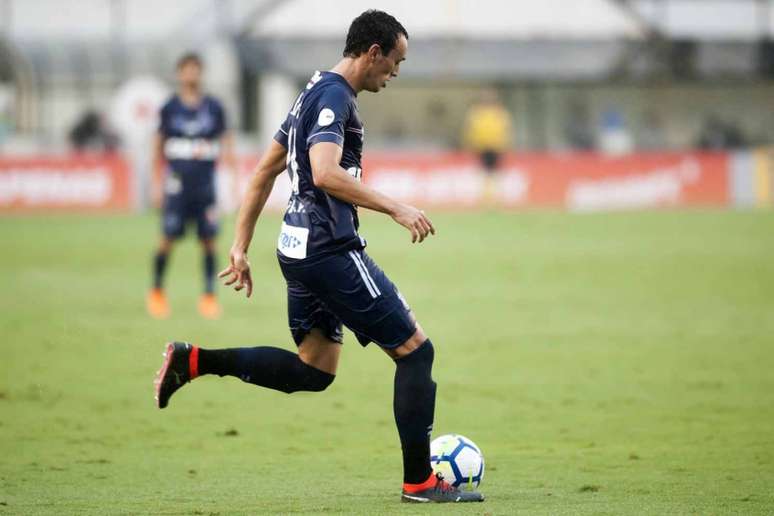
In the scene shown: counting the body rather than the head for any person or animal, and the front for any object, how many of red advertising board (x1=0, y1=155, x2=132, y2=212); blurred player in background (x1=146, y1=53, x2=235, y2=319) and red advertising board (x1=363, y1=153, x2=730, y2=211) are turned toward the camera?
3

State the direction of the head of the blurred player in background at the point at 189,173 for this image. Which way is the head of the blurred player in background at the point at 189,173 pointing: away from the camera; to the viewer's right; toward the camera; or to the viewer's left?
toward the camera

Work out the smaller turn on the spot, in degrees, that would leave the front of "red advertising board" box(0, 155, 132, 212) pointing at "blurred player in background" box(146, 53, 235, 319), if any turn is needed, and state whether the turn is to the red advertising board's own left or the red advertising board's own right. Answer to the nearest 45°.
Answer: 0° — it already faces them

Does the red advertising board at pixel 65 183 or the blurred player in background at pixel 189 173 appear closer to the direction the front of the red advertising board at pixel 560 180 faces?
the blurred player in background

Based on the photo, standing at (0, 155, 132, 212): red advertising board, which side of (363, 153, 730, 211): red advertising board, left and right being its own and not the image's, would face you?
right

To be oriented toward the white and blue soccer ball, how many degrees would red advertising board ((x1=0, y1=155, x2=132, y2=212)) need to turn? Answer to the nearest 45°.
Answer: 0° — it already faces it

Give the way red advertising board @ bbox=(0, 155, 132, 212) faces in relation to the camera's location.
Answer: facing the viewer

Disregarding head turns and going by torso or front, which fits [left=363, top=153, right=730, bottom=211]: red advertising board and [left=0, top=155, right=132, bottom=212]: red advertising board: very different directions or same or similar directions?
same or similar directions

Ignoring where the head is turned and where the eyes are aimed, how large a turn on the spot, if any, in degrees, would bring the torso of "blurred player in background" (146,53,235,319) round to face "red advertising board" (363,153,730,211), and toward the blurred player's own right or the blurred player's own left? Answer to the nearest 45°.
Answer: approximately 135° to the blurred player's own left

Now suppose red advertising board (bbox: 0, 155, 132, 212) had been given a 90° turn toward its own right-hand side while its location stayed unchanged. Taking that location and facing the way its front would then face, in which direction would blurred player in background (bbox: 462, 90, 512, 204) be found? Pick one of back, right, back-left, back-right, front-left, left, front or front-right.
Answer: back

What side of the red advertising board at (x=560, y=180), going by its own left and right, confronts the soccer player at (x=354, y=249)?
front

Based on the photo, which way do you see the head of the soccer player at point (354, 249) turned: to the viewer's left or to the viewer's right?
to the viewer's right

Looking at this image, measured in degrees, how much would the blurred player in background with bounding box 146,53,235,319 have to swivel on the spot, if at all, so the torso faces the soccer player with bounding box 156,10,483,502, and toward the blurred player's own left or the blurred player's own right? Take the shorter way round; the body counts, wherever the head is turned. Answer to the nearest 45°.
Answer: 0° — they already face them

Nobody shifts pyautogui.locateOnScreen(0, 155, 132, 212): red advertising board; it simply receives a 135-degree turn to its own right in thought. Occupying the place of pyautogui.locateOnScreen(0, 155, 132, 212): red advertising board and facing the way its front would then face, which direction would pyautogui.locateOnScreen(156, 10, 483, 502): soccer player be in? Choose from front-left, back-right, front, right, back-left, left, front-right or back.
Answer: back-left

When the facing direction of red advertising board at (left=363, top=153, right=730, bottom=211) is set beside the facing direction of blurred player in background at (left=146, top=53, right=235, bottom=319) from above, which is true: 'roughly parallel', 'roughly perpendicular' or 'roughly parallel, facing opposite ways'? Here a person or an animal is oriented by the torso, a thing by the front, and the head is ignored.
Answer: roughly parallel
